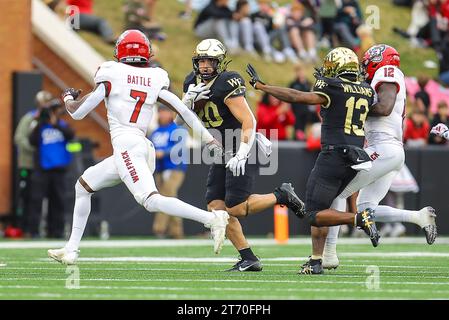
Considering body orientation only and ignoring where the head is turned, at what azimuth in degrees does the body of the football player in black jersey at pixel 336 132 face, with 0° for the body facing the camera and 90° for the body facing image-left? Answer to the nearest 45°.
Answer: approximately 135°

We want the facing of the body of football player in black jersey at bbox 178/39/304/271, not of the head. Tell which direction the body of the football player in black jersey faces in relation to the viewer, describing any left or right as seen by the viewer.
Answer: facing the viewer and to the left of the viewer

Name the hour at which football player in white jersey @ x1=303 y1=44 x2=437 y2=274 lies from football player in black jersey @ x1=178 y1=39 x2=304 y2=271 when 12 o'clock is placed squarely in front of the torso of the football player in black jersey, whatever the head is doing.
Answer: The football player in white jersey is roughly at 7 o'clock from the football player in black jersey.

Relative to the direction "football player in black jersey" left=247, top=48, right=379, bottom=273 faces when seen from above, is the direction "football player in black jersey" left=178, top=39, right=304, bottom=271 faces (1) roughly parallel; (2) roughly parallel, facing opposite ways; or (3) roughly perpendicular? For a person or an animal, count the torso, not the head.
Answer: roughly perpendicular

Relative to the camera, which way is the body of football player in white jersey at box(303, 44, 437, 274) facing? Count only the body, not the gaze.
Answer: to the viewer's left

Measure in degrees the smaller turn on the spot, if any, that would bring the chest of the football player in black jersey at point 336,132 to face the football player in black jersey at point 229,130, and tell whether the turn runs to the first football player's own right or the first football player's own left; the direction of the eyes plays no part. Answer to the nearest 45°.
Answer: approximately 45° to the first football player's own left

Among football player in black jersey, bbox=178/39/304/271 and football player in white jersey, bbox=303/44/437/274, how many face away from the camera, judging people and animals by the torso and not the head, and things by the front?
0
